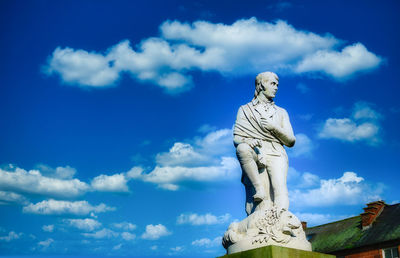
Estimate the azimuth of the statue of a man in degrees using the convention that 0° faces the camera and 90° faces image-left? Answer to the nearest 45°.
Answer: approximately 0°
